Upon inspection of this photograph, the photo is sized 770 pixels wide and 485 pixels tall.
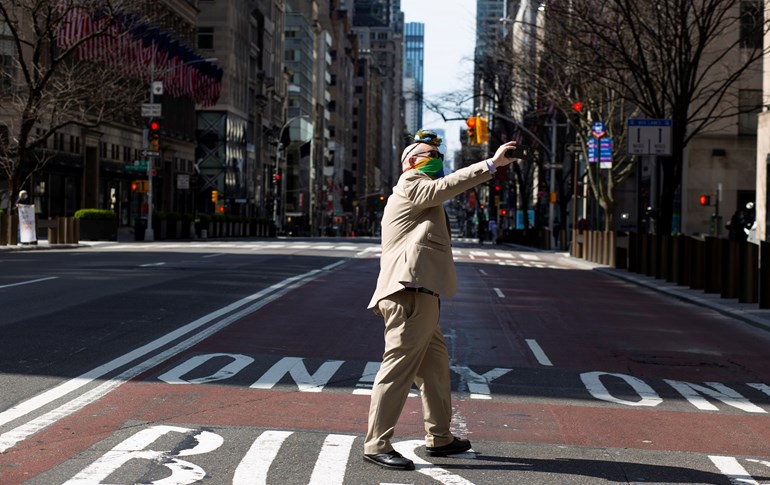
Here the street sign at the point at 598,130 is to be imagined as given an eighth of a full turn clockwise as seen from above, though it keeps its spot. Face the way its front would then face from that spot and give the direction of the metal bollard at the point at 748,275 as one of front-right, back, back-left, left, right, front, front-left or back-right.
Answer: front-left

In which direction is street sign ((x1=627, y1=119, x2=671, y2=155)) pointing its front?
toward the camera

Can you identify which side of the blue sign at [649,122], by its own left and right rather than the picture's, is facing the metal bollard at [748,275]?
front

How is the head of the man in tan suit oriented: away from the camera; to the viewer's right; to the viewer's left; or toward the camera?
to the viewer's right

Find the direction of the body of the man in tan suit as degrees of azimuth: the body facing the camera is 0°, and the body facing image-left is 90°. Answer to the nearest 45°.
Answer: approximately 270°

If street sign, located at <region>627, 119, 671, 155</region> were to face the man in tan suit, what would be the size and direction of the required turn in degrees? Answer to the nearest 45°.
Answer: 0° — it already faces them

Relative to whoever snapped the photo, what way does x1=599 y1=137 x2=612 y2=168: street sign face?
facing the viewer

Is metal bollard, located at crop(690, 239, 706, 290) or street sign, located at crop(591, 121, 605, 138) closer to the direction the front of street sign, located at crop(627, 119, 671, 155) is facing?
the metal bollard

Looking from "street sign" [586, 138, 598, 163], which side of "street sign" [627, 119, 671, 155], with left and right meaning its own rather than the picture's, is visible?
back

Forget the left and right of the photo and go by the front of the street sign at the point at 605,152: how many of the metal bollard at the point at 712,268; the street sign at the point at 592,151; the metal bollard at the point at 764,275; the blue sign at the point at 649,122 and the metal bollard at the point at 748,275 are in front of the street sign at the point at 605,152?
4

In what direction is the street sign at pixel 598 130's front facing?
toward the camera
